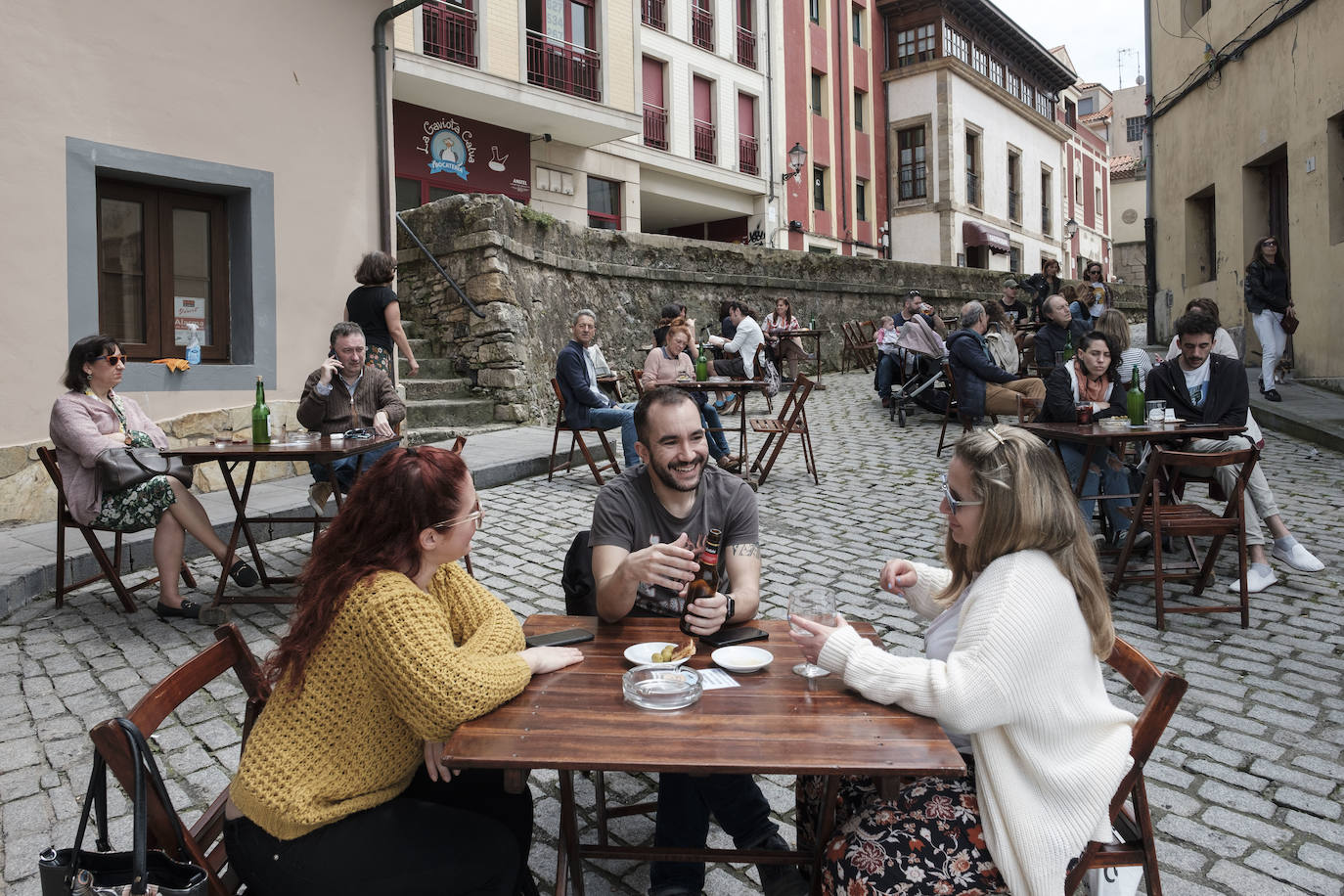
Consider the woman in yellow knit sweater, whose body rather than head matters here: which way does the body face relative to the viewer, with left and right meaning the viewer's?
facing to the right of the viewer

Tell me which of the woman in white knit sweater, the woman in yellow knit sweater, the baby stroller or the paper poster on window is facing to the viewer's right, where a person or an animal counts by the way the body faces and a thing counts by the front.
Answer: the woman in yellow knit sweater

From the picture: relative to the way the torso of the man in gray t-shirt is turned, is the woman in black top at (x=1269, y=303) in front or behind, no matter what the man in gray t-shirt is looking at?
behind

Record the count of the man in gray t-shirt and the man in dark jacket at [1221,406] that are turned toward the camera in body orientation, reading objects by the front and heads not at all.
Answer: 2

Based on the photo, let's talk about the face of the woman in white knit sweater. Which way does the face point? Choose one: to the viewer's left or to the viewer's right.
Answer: to the viewer's left

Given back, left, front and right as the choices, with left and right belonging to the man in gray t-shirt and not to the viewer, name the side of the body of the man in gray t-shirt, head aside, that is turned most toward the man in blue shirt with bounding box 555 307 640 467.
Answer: back

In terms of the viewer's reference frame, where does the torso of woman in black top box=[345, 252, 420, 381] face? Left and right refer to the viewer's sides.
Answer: facing away from the viewer and to the right of the viewer

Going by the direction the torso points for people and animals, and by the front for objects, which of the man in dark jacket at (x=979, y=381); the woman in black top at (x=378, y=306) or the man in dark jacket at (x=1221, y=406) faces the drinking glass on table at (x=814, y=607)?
the man in dark jacket at (x=1221, y=406)

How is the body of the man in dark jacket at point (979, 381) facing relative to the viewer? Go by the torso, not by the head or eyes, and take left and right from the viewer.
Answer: facing to the right of the viewer

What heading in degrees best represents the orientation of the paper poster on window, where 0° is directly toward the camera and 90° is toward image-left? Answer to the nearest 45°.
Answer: approximately 0°

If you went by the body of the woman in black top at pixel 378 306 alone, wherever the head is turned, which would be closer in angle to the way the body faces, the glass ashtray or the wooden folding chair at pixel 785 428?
the wooden folding chair
